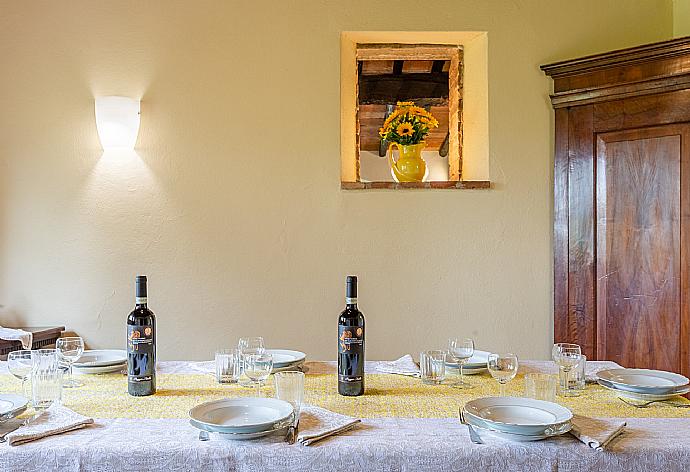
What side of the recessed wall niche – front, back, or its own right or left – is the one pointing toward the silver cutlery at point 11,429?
front

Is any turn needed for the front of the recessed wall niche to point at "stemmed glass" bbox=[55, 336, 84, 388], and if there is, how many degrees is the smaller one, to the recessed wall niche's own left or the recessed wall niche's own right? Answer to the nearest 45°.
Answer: approximately 45° to the recessed wall niche's own right

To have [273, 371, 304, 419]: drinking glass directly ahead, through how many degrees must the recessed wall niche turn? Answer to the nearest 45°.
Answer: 0° — it already faces it

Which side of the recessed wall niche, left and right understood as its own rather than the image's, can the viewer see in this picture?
front

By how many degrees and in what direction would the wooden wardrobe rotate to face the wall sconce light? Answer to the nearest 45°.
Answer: approximately 45° to its right

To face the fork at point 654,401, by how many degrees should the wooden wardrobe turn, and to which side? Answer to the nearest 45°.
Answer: approximately 45° to its left

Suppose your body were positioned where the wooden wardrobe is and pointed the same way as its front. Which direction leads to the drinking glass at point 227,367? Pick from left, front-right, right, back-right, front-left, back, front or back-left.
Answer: front

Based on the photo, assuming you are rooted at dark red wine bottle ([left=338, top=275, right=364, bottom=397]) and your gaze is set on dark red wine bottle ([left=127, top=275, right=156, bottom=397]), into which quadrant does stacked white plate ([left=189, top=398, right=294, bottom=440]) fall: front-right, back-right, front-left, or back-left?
front-left

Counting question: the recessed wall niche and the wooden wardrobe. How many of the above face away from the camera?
0

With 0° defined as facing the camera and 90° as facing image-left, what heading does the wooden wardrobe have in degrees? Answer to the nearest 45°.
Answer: approximately 45°

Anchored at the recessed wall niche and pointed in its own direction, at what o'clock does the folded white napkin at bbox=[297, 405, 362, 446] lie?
The folded white napkin is roughly at 12 o'clock from the recessed wall niche.

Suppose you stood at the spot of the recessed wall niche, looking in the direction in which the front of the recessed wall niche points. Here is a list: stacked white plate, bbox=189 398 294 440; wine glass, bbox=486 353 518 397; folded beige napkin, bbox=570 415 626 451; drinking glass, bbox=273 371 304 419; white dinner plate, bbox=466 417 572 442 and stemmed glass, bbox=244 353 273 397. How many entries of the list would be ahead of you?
6

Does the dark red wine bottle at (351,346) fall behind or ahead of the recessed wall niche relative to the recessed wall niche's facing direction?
ahead

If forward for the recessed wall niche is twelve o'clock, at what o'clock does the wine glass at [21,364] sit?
The wine glass is roughly at 1 o'clock from the recessed wall niche.
